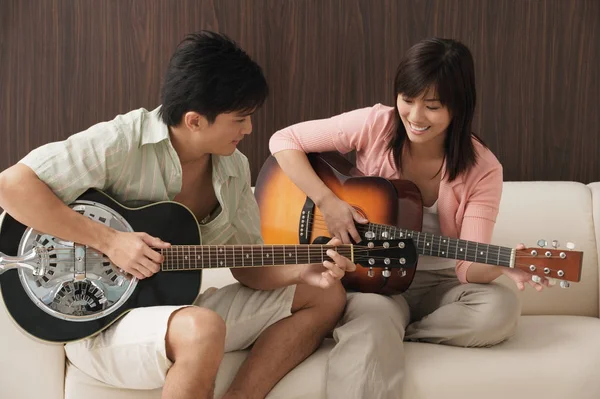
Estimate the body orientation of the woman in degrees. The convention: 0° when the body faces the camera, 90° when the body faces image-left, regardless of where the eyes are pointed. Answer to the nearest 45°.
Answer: approximately 0°

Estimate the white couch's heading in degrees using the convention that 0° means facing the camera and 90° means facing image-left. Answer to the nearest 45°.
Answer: approximately 0°

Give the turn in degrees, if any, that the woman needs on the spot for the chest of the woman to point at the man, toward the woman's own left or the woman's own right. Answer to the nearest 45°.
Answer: approximately 45° to the woman's own right

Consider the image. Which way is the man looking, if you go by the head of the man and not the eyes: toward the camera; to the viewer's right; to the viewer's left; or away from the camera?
to the viewer's right
